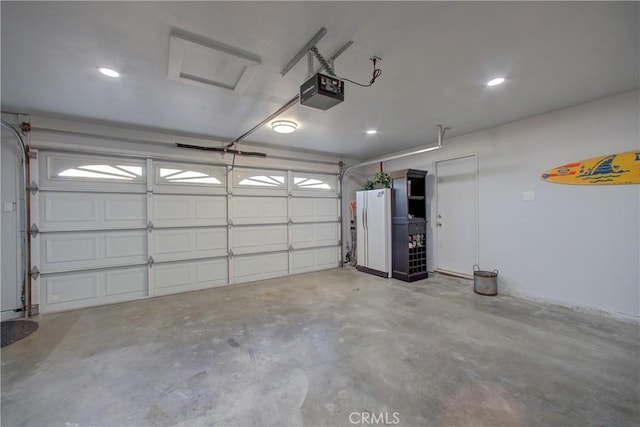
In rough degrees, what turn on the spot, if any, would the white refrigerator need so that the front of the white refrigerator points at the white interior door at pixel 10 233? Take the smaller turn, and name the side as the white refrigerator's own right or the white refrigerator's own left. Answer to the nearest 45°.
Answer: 0° — it already faces it

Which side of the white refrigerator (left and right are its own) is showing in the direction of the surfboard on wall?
left

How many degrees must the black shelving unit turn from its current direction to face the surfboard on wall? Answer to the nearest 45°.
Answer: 0° — it already faces it

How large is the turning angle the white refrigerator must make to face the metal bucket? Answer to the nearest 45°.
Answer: approximately 90° to its left

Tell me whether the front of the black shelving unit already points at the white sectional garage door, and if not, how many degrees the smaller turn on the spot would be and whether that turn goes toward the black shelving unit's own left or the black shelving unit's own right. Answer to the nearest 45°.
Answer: approximately 90° to the black shelving unit's own right

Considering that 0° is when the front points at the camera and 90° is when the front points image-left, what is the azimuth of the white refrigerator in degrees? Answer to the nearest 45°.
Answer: approximately 45°

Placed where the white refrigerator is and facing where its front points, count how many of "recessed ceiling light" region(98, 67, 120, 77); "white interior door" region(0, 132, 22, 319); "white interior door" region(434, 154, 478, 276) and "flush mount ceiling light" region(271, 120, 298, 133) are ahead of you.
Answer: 3

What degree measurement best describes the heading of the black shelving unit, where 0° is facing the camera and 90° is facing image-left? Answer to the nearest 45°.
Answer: approximately 315°

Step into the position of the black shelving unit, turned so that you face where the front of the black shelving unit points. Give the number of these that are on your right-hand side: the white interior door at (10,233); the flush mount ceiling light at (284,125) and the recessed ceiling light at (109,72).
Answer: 3

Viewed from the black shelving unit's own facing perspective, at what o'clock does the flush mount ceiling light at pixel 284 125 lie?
The flush mount ceiling light is roughly at 3 o'clock from the black shelving unit.

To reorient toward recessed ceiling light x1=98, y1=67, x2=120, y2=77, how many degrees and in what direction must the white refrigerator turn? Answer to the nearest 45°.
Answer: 0° — it already faces it
